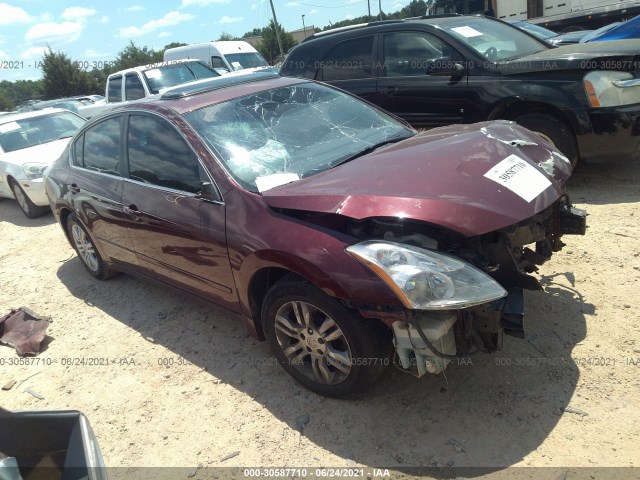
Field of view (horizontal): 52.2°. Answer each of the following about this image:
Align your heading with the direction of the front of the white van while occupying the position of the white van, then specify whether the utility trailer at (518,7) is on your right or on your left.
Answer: on your left

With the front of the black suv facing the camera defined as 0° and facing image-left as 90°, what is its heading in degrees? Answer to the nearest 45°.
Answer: approximately 315°

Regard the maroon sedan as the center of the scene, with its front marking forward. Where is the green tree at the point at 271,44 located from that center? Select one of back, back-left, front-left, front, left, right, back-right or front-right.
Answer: back-left

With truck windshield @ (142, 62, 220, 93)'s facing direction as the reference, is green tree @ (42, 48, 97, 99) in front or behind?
behind

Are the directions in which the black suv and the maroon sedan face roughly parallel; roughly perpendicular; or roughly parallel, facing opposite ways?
roughly parallel

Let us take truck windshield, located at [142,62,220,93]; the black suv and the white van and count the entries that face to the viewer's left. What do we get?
0

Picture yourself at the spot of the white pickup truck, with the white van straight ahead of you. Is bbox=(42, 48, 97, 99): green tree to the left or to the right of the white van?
left

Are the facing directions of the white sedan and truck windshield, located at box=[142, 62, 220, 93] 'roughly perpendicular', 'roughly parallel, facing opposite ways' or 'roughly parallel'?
roughly parallel

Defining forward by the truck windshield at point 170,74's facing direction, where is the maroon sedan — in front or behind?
in front

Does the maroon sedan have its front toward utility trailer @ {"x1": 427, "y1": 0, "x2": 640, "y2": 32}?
no

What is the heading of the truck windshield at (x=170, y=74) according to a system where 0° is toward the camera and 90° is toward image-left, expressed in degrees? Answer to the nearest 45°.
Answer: approximately 315°

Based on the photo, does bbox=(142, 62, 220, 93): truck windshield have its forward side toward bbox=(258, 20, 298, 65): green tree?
no

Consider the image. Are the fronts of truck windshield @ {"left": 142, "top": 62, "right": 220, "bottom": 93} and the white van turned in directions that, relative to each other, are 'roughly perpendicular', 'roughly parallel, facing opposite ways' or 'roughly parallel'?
roughly parallel

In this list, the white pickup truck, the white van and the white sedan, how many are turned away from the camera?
0

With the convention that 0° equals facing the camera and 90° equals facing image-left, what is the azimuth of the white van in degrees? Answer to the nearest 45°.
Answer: approximately 315°

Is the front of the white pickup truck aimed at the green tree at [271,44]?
no

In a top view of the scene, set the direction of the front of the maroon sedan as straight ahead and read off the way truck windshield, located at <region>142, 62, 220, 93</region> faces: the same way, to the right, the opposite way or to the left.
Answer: the same way

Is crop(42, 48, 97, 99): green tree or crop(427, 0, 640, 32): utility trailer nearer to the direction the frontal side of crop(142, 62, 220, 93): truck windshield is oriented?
the utility trailer

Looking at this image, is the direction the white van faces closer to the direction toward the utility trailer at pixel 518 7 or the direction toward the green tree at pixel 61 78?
the utility trailer
